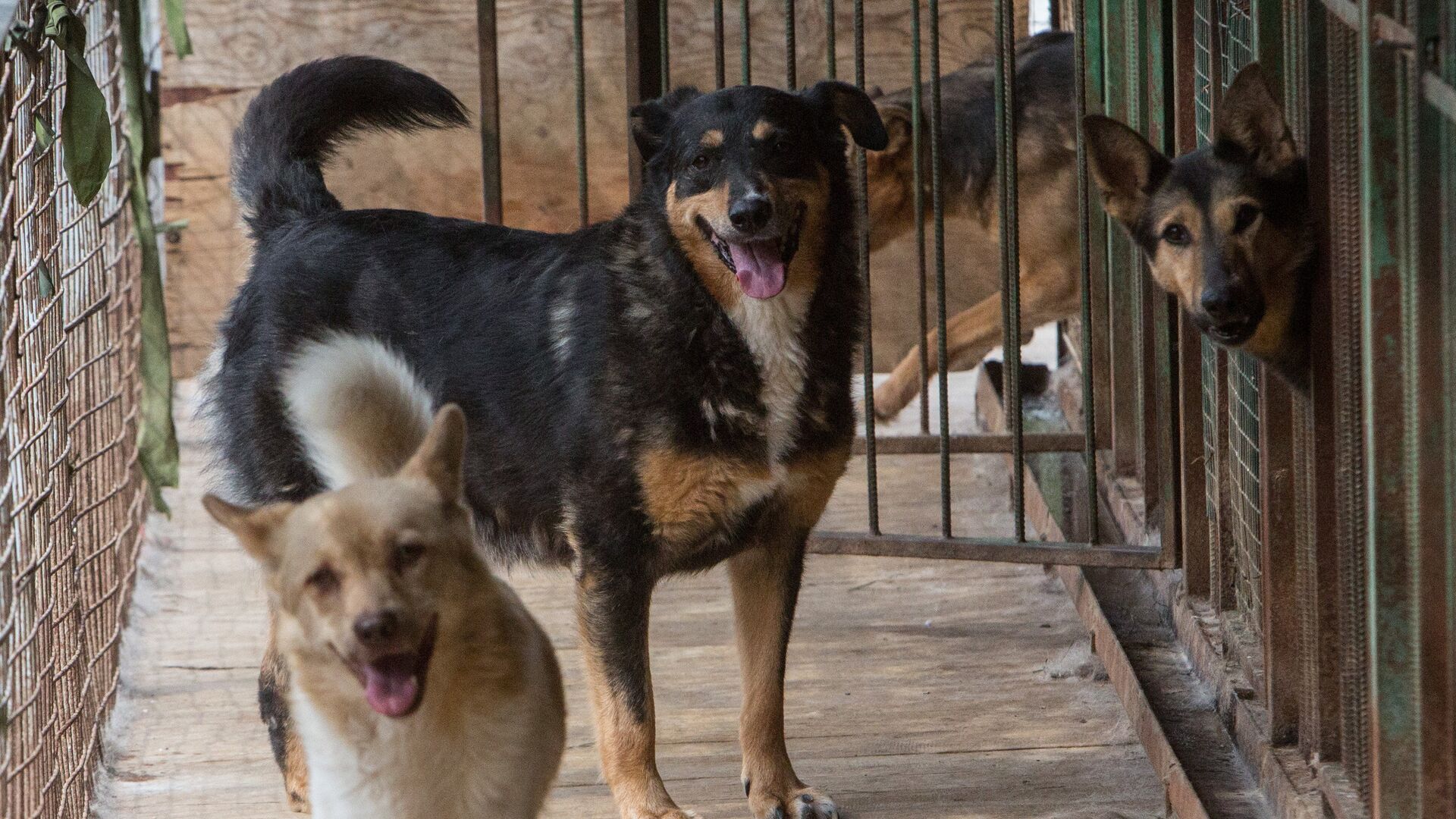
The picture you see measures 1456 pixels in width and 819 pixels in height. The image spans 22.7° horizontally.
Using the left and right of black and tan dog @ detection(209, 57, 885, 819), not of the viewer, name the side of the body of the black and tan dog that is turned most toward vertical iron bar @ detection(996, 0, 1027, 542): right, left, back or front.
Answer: left

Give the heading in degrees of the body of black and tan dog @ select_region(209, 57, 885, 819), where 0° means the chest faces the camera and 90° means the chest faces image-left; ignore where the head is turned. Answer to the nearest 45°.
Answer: approximately 315°

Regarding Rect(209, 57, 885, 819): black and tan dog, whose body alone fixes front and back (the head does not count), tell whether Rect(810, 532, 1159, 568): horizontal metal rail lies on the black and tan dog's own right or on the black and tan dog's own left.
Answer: on the black and tan dog's own left

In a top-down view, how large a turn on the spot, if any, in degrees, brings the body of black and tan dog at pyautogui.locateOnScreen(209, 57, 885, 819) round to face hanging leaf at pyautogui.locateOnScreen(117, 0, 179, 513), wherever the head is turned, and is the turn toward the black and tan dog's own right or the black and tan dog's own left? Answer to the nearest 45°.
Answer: approximately 180°

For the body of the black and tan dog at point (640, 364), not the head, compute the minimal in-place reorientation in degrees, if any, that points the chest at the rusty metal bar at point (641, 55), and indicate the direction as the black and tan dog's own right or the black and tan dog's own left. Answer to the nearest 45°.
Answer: approximately 135° to the black and tan dog's own left

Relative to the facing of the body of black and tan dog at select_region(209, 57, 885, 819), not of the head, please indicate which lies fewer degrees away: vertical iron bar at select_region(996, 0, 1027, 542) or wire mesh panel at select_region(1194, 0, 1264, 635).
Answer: the wire mesh panel
